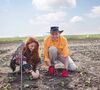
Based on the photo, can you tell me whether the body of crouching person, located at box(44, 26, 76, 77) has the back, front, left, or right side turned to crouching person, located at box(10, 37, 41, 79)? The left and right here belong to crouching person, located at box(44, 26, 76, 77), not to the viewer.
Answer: right

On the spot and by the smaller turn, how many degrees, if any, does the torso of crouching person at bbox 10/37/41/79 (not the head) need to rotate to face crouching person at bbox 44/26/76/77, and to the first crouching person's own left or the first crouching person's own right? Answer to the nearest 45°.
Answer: approximately 45° to the first crouching person's own left

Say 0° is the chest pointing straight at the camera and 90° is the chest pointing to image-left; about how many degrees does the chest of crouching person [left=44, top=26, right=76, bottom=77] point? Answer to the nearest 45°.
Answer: approximately 0°

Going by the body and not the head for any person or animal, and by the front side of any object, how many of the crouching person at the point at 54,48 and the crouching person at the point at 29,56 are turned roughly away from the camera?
0
